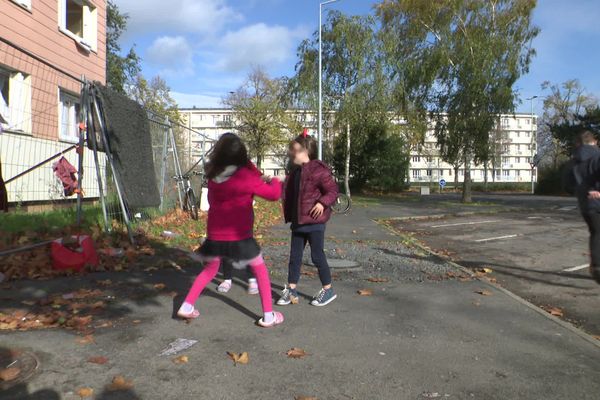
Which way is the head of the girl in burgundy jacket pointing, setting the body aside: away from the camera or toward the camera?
toward the camera

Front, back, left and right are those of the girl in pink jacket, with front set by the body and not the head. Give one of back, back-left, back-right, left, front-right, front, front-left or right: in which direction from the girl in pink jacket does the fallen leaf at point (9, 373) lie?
back

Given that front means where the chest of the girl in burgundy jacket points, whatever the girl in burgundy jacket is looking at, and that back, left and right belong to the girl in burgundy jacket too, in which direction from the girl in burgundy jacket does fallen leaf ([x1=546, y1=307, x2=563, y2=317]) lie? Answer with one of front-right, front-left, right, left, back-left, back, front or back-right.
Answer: back-left

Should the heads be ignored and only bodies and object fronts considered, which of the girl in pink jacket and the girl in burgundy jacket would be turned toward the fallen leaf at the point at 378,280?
the girl in pink jacket

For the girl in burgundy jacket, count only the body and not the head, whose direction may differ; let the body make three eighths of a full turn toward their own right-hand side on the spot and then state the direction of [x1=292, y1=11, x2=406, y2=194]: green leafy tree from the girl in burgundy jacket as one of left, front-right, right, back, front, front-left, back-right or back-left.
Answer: front

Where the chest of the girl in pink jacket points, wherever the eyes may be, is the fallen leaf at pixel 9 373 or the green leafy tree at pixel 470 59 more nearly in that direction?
the green leafy tree

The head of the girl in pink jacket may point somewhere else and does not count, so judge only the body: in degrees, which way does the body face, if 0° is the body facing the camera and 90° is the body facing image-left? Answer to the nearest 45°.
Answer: approximately 225°

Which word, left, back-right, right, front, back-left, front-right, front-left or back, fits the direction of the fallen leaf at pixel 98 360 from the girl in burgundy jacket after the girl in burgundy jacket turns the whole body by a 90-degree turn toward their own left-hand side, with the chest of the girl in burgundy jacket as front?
right

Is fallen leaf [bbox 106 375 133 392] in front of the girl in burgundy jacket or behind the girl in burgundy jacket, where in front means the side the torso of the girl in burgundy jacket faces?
in front

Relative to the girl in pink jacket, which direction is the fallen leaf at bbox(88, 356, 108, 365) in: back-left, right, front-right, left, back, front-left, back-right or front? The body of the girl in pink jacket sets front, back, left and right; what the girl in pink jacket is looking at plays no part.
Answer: back

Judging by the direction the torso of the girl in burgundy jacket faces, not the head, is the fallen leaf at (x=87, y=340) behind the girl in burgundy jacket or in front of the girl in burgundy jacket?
in front

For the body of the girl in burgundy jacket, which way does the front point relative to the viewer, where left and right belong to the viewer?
facing the viewer and to the left of the viewer

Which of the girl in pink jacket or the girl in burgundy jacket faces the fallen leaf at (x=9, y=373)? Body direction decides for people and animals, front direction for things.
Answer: the girl in burgundy jacket

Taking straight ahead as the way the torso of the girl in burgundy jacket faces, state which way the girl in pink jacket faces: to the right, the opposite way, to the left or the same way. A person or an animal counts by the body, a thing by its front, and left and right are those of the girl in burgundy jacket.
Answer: the opposite way

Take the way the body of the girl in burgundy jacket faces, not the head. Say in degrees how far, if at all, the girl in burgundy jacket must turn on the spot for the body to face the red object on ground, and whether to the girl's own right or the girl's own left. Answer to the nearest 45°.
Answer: approximately 45° to the girl's own right

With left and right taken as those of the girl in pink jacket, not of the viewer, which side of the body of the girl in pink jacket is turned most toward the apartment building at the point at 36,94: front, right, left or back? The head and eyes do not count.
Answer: left

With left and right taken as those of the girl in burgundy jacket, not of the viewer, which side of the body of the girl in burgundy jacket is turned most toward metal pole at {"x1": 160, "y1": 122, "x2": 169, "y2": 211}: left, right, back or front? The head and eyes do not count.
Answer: right
